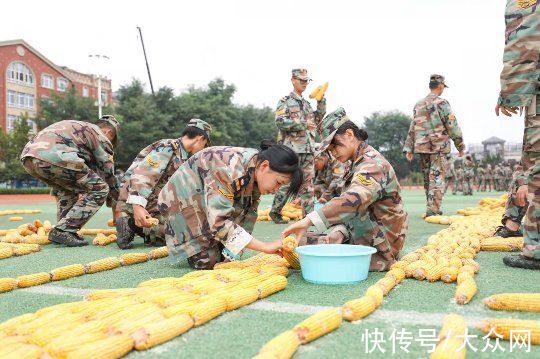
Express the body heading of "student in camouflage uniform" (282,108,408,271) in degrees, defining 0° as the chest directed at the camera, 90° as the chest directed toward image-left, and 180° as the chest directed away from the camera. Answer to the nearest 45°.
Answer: approximately 90°

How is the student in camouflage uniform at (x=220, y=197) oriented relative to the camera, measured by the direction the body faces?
to the viewer's right

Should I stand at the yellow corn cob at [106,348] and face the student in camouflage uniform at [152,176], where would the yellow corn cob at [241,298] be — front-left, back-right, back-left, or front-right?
front-right

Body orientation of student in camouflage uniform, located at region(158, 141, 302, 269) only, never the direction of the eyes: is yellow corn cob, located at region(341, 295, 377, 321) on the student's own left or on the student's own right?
on the student's own right

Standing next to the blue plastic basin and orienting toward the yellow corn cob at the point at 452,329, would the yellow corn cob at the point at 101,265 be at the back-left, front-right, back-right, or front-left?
back-right

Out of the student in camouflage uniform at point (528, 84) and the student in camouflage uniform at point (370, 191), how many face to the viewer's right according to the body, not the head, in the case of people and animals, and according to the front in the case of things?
0

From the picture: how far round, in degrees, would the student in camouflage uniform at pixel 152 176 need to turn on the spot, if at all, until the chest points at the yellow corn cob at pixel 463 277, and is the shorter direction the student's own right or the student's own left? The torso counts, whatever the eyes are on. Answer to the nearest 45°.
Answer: approximately 45° to the student's own right

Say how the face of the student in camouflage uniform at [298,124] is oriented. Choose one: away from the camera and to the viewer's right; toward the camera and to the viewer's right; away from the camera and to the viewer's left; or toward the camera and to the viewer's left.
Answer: toward the camera and to the viewer's right

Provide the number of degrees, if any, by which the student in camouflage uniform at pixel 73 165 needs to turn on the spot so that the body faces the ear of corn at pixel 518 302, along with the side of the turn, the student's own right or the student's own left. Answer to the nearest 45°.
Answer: approximately 45° to the student's own right

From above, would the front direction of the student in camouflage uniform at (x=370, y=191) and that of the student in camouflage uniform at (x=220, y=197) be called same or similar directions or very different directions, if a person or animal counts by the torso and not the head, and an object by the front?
very different directions

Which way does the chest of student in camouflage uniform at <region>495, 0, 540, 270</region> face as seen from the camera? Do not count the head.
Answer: to the viewer's left

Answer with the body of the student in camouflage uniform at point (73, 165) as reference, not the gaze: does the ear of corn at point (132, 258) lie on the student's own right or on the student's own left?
on the student's own right

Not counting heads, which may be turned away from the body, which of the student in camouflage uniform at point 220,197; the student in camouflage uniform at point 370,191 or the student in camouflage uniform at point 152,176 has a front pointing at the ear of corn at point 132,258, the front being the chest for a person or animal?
the student in camouflage uniform at point 370,191
